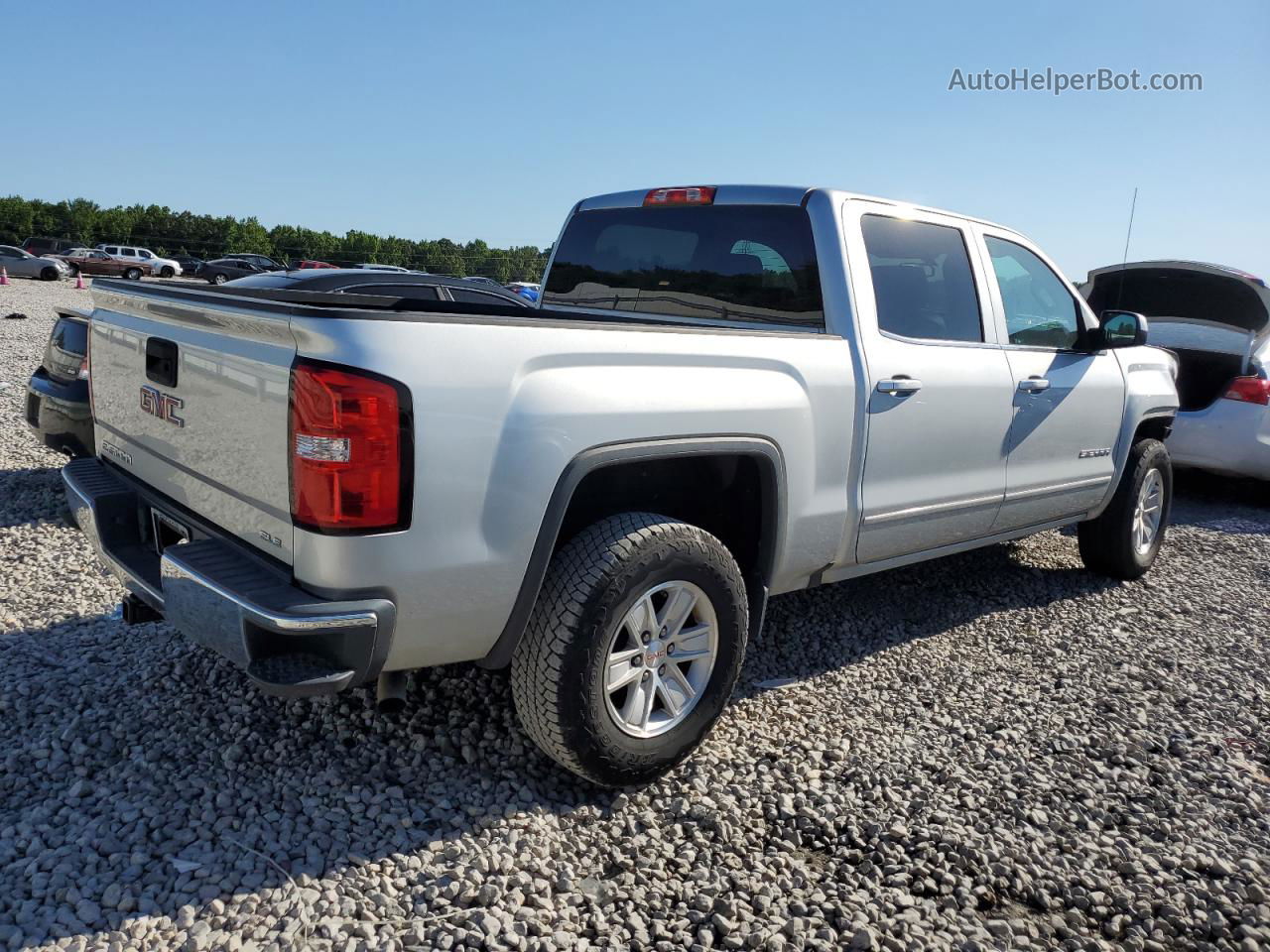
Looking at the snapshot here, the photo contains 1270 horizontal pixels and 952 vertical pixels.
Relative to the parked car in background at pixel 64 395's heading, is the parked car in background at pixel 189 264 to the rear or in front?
in front

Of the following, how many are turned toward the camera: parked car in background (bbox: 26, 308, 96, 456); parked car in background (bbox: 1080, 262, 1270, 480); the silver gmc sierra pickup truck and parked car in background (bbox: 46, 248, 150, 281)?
0

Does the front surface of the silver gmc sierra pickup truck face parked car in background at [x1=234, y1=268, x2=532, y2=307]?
no

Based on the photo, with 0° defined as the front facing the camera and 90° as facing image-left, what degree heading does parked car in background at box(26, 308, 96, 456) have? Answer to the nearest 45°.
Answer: approximately 225°

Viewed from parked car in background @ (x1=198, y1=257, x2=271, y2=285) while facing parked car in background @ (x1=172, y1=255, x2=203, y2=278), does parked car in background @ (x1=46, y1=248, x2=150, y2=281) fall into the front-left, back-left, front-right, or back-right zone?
front-left

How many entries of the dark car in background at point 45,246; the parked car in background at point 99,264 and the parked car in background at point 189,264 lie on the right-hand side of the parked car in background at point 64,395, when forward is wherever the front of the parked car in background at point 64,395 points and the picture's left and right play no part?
0

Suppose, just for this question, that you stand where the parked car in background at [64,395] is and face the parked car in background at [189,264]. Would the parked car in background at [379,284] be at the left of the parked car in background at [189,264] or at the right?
right

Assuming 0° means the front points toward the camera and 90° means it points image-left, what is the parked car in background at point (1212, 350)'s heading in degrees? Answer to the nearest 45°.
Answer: approximately 225°

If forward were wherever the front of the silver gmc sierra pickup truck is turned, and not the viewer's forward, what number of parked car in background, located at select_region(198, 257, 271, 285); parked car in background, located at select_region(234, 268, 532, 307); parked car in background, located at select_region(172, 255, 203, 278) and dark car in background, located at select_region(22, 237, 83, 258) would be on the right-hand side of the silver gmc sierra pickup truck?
0

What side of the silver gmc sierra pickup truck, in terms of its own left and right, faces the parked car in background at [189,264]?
left

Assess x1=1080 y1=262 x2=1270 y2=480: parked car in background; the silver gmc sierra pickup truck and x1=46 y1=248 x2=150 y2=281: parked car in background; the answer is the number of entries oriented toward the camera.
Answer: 0
